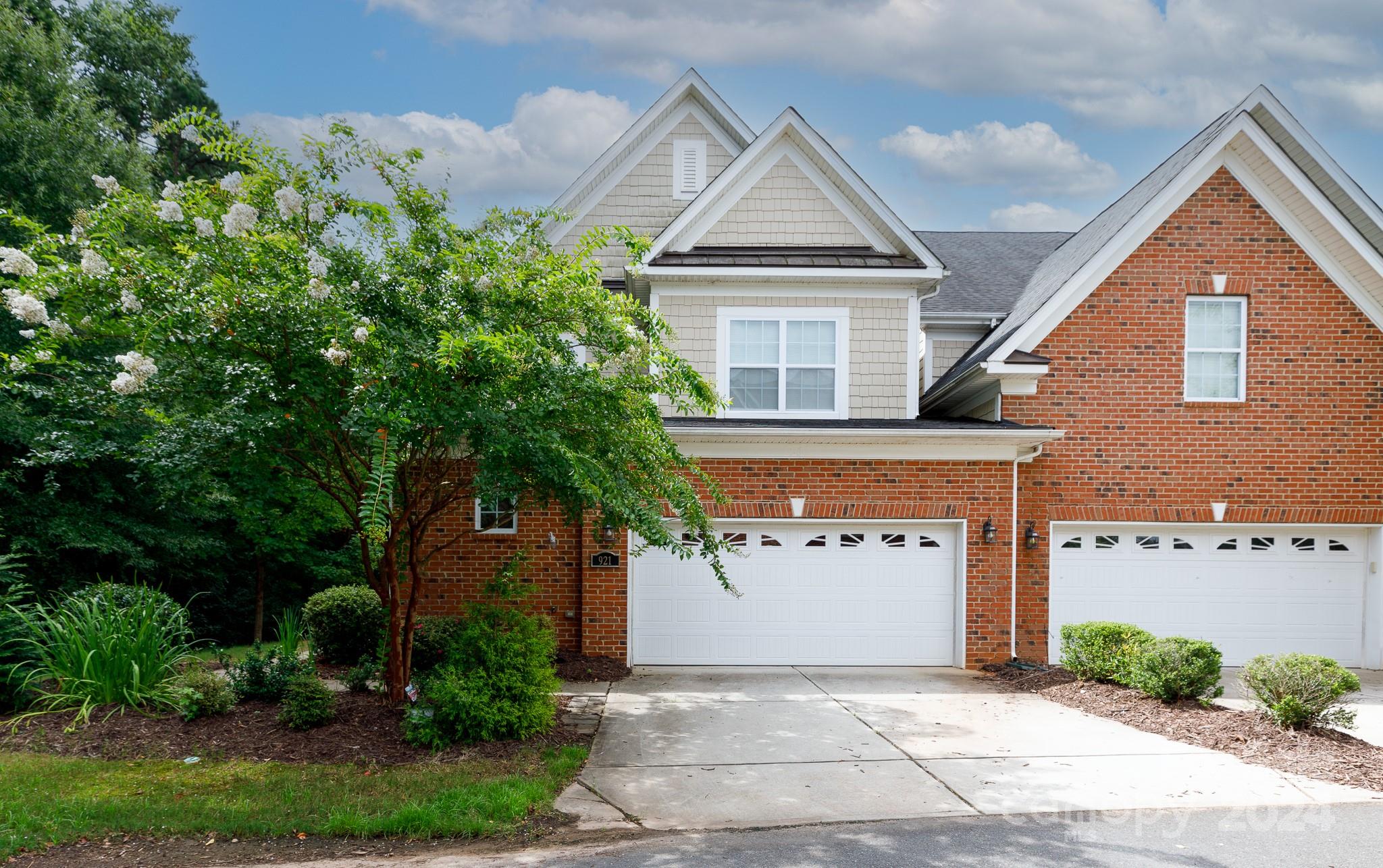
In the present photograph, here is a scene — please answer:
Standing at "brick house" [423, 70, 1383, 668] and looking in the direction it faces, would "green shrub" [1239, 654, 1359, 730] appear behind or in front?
in front

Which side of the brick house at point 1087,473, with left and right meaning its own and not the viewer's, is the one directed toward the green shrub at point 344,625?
right

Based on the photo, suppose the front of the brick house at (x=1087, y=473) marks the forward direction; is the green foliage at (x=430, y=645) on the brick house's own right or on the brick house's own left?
on the brick house's own right

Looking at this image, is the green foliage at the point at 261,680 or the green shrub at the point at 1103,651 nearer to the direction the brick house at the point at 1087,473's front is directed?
the green shrub

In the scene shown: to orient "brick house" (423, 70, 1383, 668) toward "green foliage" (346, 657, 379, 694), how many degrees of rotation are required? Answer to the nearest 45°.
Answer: approximately 45° to its right

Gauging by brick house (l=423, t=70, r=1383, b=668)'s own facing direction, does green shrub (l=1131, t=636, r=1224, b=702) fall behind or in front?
in front

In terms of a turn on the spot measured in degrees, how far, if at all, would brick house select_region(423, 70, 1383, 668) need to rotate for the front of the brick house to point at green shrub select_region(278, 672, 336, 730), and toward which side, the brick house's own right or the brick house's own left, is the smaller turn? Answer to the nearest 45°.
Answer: approximately 45° to the brick house's own right

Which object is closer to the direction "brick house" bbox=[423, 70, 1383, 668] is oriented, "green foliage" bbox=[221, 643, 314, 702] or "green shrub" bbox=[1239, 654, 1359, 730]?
the green shrub

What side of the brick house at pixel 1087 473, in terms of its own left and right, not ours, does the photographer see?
front
